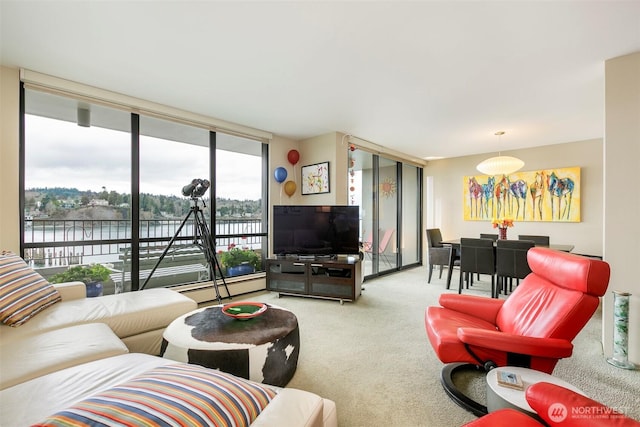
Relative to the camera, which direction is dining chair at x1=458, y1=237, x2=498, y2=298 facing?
away from the camera

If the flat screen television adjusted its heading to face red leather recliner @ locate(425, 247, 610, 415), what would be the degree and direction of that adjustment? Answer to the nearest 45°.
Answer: approximately 45° to its left

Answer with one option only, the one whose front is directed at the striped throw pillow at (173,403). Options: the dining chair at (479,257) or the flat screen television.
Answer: the flat screen television

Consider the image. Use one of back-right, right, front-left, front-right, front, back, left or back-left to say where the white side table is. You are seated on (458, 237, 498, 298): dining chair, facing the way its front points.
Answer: back

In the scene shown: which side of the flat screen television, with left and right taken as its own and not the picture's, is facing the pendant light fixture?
left

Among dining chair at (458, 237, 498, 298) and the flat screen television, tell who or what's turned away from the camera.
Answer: the dining chair

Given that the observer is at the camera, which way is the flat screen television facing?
facing the viewer

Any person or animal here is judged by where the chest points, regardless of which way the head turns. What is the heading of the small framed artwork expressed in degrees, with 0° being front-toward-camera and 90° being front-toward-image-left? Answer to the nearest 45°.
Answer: approximately 45°

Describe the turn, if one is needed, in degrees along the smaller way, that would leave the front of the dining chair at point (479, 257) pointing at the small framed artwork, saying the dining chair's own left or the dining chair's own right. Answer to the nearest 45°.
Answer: approximately 90° to the dining chair's own left

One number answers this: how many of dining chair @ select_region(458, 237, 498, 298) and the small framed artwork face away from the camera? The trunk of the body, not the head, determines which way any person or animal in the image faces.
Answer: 1

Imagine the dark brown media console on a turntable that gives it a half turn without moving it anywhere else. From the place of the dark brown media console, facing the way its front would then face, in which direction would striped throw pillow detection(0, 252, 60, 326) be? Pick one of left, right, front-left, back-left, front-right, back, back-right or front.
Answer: back

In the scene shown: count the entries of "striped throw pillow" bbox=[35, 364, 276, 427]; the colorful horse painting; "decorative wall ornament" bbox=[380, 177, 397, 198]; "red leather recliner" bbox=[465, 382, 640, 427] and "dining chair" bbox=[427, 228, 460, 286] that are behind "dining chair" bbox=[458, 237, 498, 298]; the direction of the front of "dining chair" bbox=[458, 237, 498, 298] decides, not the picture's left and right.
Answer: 2

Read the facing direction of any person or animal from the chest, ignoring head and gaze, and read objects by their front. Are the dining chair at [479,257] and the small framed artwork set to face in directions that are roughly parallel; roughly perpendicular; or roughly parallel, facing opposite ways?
roughly parallel, facing opposite ways

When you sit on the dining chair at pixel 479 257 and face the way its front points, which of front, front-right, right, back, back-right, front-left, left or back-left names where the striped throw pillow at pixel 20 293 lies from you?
back-left

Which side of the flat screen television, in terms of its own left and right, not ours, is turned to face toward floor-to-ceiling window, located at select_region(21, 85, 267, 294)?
right

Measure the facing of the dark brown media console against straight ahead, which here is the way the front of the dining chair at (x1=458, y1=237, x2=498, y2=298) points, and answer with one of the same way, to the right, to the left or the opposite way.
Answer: the opposite way

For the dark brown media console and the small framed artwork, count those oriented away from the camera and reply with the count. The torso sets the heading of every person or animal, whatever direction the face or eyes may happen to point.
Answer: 0

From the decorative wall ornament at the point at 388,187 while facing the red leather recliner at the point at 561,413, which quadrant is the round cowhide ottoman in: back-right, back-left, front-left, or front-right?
front-right

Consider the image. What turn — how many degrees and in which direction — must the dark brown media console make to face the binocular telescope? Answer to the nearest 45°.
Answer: approximately 45° to its right
